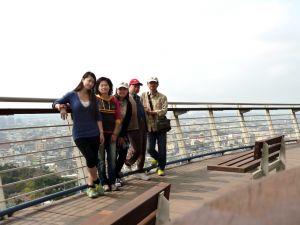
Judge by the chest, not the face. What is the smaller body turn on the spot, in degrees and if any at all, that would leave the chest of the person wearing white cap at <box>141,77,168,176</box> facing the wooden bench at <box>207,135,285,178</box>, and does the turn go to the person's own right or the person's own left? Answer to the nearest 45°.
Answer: approximately 45° to the person's own left

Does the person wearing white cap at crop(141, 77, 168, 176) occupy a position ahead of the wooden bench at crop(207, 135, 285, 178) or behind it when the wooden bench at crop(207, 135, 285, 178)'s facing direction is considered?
ahead

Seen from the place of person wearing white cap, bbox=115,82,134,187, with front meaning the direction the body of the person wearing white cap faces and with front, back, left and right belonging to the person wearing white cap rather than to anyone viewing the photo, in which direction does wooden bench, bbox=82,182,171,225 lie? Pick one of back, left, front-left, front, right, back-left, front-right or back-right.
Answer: front

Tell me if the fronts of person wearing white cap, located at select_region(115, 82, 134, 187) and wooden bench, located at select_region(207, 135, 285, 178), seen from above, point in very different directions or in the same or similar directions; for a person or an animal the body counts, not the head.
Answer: very different directions

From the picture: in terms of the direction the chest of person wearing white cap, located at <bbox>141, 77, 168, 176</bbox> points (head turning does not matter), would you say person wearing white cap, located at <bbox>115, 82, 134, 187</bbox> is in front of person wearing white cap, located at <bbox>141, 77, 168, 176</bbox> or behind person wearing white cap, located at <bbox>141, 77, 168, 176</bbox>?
in front

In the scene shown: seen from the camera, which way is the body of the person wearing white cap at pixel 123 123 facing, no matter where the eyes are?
toward the camera

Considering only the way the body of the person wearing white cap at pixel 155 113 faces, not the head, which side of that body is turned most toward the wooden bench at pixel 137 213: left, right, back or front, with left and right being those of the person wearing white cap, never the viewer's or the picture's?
front

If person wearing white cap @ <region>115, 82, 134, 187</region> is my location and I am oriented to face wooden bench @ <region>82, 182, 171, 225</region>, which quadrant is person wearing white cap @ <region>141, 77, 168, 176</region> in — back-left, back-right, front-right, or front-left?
back-left

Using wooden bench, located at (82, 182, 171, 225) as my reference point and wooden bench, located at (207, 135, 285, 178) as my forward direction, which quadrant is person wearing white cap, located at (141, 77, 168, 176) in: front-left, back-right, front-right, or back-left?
front-left

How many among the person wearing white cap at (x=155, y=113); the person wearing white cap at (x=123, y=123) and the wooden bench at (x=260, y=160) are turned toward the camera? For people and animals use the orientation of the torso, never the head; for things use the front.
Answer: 2

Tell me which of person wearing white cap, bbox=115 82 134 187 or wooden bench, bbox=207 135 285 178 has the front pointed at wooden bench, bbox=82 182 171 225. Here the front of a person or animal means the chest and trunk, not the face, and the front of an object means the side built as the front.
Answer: the person wearing white cap
